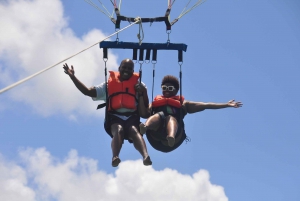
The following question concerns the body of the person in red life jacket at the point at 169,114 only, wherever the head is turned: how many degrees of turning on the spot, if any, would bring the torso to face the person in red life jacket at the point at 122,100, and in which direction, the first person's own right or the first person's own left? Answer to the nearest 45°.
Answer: approximately 45° to the first person's own right

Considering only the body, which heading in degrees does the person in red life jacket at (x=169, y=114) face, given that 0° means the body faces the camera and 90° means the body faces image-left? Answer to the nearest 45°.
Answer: approximately 0°

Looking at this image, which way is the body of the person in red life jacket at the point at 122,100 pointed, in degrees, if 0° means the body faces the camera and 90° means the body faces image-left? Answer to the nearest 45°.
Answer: approximately 0°

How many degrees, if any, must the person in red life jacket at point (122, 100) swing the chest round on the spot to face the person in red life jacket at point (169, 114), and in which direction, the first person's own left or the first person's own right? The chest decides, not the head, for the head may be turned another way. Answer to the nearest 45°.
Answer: approximately 90° to the first person's own left

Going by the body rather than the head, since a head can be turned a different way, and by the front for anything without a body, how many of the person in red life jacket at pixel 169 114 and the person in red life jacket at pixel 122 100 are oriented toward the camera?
2
